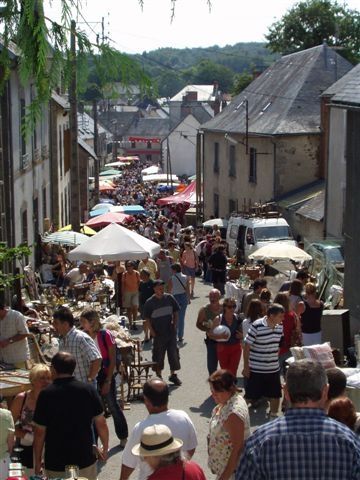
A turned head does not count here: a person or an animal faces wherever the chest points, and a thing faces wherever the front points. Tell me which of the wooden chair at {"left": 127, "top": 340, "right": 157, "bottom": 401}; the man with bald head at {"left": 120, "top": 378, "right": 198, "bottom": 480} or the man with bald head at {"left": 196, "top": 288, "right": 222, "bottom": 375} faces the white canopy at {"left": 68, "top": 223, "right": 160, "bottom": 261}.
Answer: the man with bald head at {"left": 120, "top": 378, "right": 198, "bottom": 480}

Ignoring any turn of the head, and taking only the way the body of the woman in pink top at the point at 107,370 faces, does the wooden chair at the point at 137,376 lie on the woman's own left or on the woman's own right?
on the woman's own right

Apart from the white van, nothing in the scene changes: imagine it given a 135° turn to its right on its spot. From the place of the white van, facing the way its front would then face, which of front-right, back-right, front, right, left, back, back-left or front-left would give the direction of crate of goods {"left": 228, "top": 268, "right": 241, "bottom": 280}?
left

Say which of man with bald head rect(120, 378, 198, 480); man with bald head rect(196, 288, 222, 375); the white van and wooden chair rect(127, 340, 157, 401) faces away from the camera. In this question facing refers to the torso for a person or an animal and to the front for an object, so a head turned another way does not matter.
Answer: man with bald head rect(120, 378, 198, 480)

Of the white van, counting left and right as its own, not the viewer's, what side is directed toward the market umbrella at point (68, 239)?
right

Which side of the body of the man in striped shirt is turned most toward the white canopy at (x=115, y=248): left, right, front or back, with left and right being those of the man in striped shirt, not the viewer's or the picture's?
back

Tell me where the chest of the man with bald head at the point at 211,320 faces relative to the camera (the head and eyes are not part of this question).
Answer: toward the camera

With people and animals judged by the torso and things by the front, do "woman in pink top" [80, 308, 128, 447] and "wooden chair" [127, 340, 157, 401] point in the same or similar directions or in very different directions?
very different directions

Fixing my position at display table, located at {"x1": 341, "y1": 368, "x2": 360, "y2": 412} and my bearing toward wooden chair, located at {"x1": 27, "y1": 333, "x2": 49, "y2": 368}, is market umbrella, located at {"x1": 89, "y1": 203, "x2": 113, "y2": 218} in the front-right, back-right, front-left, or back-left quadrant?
front-right

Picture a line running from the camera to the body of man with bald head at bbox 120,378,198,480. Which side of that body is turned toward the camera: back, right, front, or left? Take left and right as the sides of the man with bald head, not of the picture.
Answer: back

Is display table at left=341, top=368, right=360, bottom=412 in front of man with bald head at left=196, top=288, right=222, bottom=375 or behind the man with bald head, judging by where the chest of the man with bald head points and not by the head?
in front

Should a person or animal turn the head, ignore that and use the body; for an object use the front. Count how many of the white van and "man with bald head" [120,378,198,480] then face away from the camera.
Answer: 1

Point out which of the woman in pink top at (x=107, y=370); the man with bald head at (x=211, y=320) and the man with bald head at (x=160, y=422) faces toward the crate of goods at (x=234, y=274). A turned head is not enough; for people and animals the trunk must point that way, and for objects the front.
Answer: the man with bald head at (x=160, y=422)

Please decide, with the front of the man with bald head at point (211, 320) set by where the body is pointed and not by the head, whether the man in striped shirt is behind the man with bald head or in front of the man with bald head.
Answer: in front

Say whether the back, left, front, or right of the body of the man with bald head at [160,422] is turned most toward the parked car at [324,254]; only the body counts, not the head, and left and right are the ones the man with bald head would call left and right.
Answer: front
